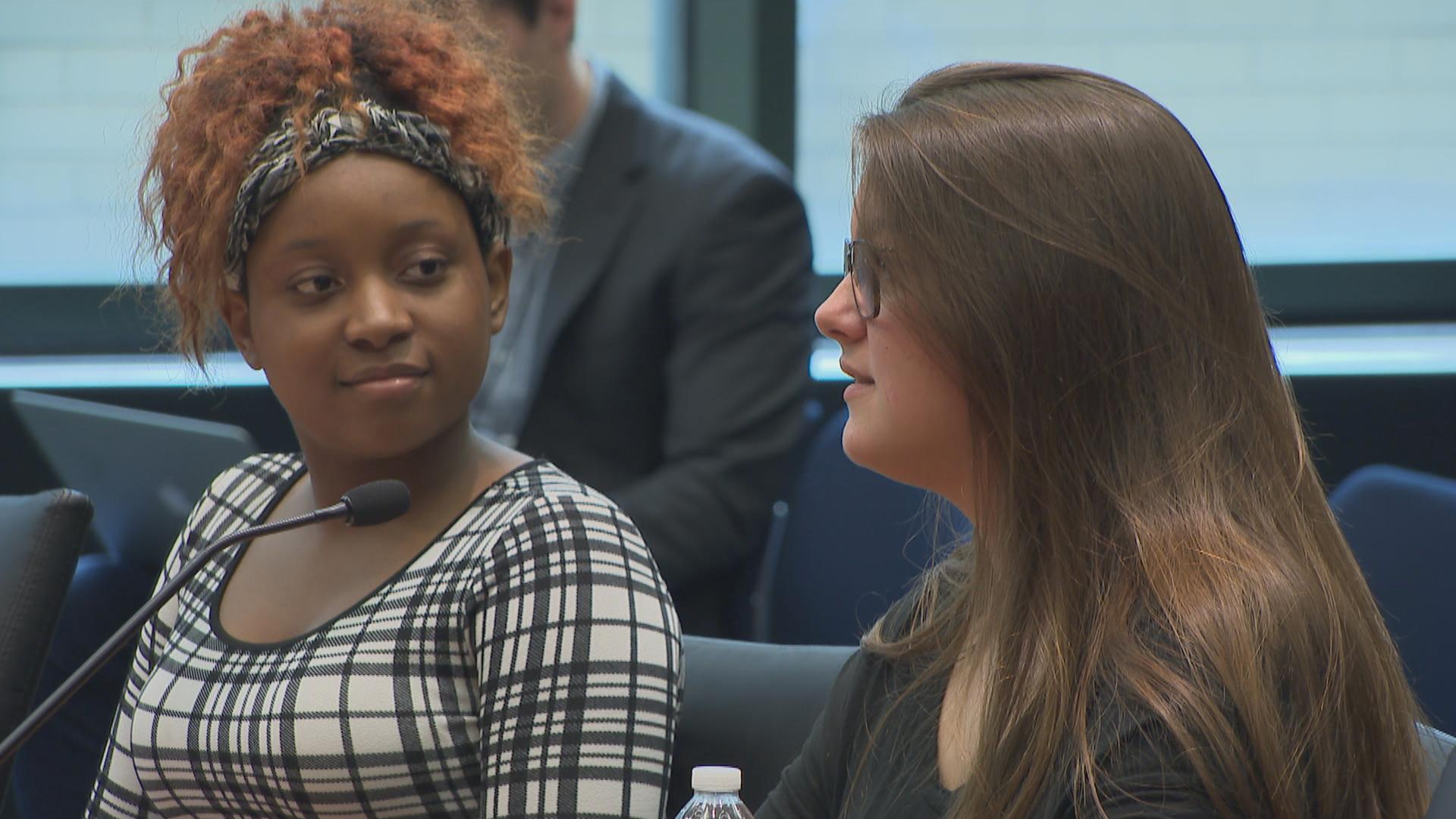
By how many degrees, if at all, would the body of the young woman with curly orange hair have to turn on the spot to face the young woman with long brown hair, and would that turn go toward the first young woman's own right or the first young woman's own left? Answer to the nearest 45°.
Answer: approximately 90° to the first young woman's own left

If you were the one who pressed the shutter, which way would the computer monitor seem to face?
facing away from the viewer and to the right of the viewer

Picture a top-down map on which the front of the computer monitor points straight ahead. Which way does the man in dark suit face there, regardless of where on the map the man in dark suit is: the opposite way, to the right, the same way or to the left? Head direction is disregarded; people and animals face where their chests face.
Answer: the opposite way

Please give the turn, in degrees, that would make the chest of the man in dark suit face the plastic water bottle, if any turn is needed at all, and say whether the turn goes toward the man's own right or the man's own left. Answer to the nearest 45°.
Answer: approximately 45° to the man's own left

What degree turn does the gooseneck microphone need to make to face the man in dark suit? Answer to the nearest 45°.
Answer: approximately 45° to its left

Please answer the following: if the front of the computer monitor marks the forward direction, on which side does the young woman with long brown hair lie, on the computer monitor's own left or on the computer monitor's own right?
on the computer monitor's own right

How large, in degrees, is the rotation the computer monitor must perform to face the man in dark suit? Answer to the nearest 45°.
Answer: approximately 45° to its right

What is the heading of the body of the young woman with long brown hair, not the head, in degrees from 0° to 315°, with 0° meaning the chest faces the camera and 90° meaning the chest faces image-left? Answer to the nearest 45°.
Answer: approximately 90°

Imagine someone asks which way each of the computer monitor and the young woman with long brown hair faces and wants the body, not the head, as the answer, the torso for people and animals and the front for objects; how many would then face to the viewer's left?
1

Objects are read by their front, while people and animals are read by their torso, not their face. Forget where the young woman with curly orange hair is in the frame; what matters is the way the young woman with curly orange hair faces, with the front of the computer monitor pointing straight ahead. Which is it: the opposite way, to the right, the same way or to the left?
the opposite way

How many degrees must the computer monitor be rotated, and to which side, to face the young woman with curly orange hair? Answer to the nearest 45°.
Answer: approximately 135° to its right

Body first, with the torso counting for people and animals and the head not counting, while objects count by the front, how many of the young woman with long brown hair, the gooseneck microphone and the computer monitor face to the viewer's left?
1

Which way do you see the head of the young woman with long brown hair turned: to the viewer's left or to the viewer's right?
to the viewer's left

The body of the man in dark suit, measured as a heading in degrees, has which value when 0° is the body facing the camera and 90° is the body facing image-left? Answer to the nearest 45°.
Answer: approximately 45°

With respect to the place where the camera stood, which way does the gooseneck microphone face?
facing to the right of the viewer

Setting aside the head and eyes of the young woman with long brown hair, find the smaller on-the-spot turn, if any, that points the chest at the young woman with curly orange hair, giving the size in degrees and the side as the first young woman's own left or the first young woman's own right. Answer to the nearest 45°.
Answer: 0° — they already face them

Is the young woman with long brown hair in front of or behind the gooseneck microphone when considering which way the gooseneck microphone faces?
in front
